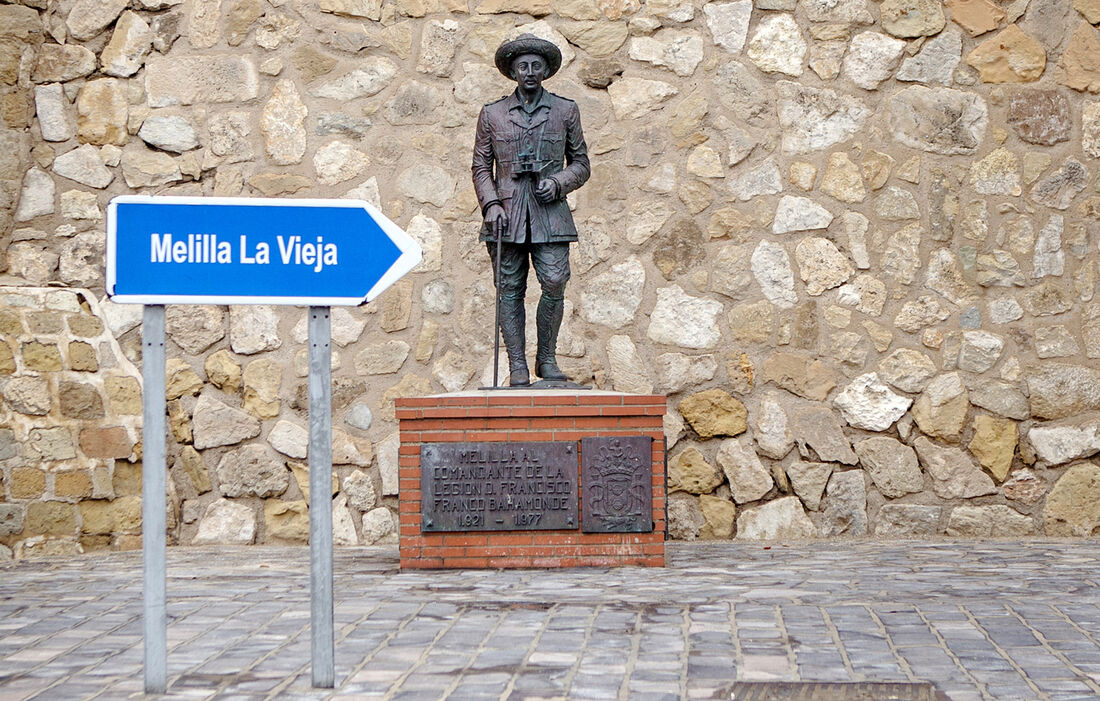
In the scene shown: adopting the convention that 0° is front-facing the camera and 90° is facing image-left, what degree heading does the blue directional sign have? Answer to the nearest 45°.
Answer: approximately 0°

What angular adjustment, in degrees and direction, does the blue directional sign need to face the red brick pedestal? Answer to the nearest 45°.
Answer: approximately 135° to its left

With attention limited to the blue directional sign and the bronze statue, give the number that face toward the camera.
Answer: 2

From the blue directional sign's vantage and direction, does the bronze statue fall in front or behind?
behind

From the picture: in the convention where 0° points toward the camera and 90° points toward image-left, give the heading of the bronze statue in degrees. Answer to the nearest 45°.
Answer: approximately 0°
